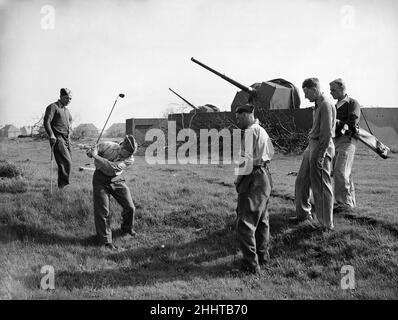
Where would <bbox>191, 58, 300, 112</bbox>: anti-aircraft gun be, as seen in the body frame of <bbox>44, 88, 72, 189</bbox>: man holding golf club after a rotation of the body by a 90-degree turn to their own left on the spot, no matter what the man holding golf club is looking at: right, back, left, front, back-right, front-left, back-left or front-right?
front

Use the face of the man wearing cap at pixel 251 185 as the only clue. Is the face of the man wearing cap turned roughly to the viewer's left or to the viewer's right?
to the viewer's left

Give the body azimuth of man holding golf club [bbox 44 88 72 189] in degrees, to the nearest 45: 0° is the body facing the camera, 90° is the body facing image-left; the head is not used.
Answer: approximately 315°

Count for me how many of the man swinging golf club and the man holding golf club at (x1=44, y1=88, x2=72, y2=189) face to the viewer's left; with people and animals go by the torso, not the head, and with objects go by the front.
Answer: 0

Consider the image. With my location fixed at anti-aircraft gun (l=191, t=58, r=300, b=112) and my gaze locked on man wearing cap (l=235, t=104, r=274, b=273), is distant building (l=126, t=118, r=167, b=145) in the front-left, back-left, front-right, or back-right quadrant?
back-right

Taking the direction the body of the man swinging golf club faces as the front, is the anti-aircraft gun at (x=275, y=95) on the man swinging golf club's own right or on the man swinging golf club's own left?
on the man swinging golf club's own left

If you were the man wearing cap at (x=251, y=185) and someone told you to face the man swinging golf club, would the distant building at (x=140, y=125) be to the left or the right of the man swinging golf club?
right

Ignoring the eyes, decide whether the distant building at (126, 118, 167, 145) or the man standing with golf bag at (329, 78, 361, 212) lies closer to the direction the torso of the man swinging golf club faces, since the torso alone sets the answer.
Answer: the man standing with golf bag

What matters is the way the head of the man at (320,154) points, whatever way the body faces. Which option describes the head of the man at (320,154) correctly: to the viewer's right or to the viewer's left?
to the viewer's left

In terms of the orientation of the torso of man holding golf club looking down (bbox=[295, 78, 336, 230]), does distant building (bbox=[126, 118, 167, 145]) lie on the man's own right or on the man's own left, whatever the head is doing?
on the man's own right

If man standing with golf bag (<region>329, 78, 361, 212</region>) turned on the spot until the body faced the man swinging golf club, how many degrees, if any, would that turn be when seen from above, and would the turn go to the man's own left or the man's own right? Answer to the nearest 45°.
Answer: approximately 45° to the man's own right

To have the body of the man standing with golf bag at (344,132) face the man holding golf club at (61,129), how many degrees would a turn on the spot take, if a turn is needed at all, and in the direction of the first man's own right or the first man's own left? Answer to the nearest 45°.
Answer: approximately 45° to the first man's own right

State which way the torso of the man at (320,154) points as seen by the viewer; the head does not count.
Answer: to the viewer's left

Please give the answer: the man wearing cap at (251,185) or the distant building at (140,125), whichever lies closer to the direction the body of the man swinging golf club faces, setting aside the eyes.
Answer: the man wearing cap

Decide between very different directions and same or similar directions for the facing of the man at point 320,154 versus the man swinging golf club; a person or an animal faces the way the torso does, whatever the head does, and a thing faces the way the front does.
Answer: very different directions
